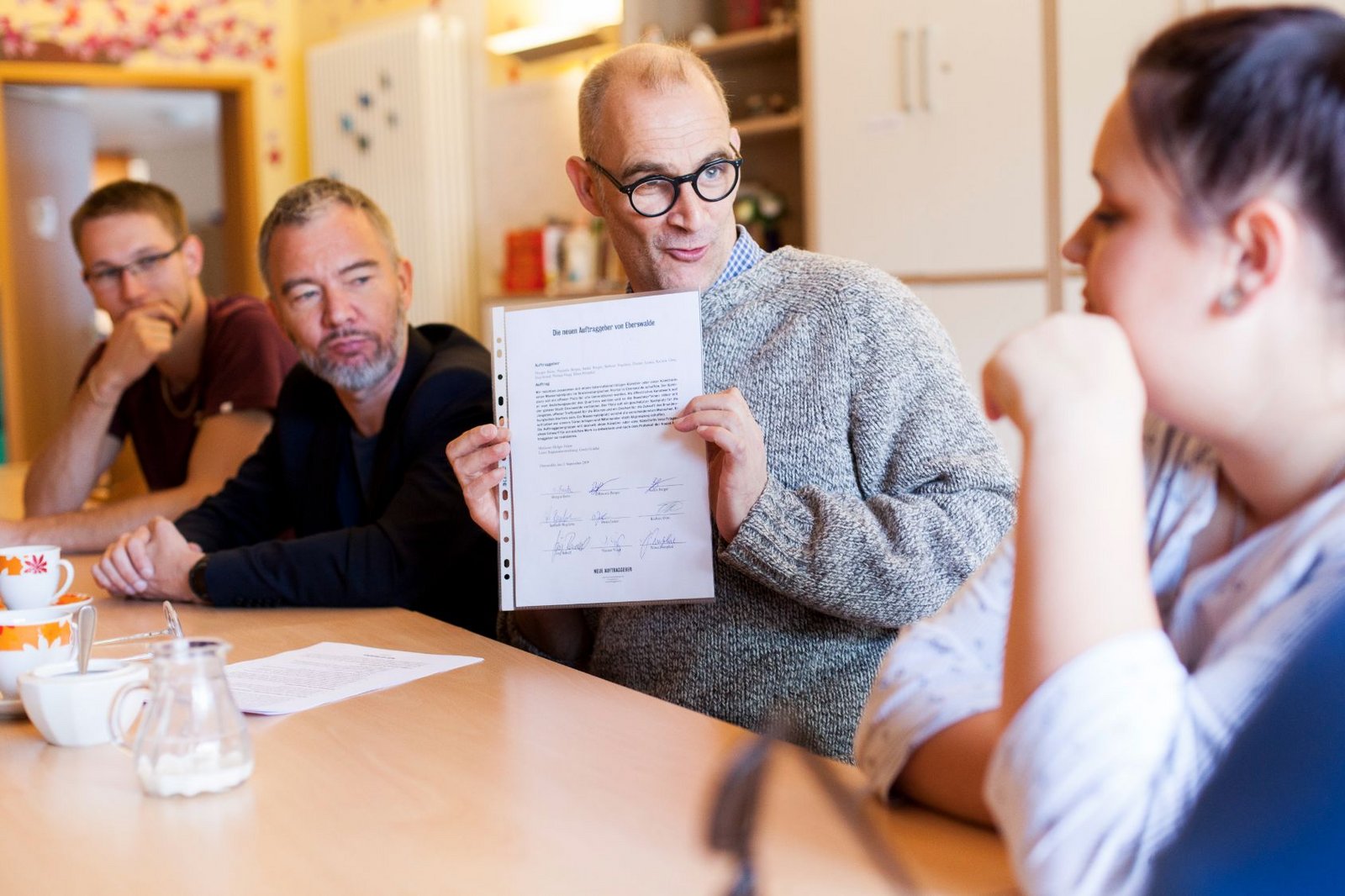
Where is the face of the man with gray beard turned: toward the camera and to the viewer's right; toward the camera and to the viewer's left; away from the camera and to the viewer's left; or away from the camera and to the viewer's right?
toward the camera and to the viewer's right

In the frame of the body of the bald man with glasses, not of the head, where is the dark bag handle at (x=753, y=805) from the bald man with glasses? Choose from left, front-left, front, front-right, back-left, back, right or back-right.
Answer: front-left

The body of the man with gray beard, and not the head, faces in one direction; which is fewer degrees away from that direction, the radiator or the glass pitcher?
the glass pitcher

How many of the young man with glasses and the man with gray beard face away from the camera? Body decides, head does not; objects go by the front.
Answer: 0

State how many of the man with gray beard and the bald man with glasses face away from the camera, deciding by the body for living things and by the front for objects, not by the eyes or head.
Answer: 0
